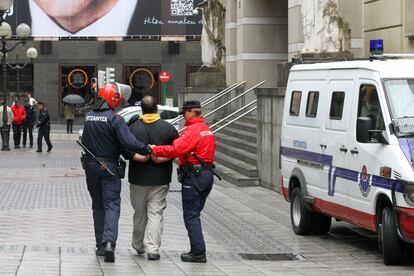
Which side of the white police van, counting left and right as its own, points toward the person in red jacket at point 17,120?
back

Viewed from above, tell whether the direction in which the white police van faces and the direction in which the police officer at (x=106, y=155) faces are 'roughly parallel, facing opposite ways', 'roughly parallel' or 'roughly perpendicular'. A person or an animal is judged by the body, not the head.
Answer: roughly perpendicular

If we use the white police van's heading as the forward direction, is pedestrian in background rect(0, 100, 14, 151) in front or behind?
behind

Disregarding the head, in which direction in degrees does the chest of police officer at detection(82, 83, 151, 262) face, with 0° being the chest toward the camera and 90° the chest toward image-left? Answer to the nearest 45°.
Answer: approximately 225°

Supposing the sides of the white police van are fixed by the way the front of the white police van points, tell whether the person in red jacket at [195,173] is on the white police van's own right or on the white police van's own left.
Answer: on the white police van's own right

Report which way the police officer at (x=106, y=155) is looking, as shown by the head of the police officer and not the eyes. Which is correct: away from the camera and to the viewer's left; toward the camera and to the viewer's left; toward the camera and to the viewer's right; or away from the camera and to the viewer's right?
away from the camera and to the viewer's right

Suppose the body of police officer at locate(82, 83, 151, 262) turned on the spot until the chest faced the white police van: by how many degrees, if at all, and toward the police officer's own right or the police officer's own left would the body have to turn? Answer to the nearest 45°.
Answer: approximately 45° to the police officer's own right

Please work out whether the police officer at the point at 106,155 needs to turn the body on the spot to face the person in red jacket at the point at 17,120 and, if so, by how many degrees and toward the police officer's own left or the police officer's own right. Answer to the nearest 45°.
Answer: approximately 45° to the police officer's own left

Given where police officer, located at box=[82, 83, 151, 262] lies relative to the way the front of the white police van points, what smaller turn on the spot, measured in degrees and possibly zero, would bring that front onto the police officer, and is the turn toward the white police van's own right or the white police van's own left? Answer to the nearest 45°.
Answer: approximately 90° to the white police van's own right

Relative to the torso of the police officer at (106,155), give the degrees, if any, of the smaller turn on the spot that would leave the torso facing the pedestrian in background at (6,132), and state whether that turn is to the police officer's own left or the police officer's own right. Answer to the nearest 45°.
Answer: approximately 45° to the police officer's own left
